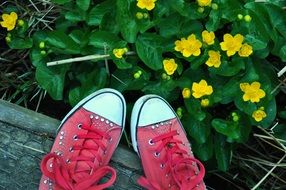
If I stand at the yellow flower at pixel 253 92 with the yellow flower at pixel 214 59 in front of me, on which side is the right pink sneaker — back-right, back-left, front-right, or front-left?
front-left

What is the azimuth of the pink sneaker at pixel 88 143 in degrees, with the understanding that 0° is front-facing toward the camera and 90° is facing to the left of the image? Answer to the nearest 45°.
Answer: approximately 225°

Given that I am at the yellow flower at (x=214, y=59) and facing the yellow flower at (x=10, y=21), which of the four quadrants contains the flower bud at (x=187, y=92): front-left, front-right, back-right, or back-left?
front-left
